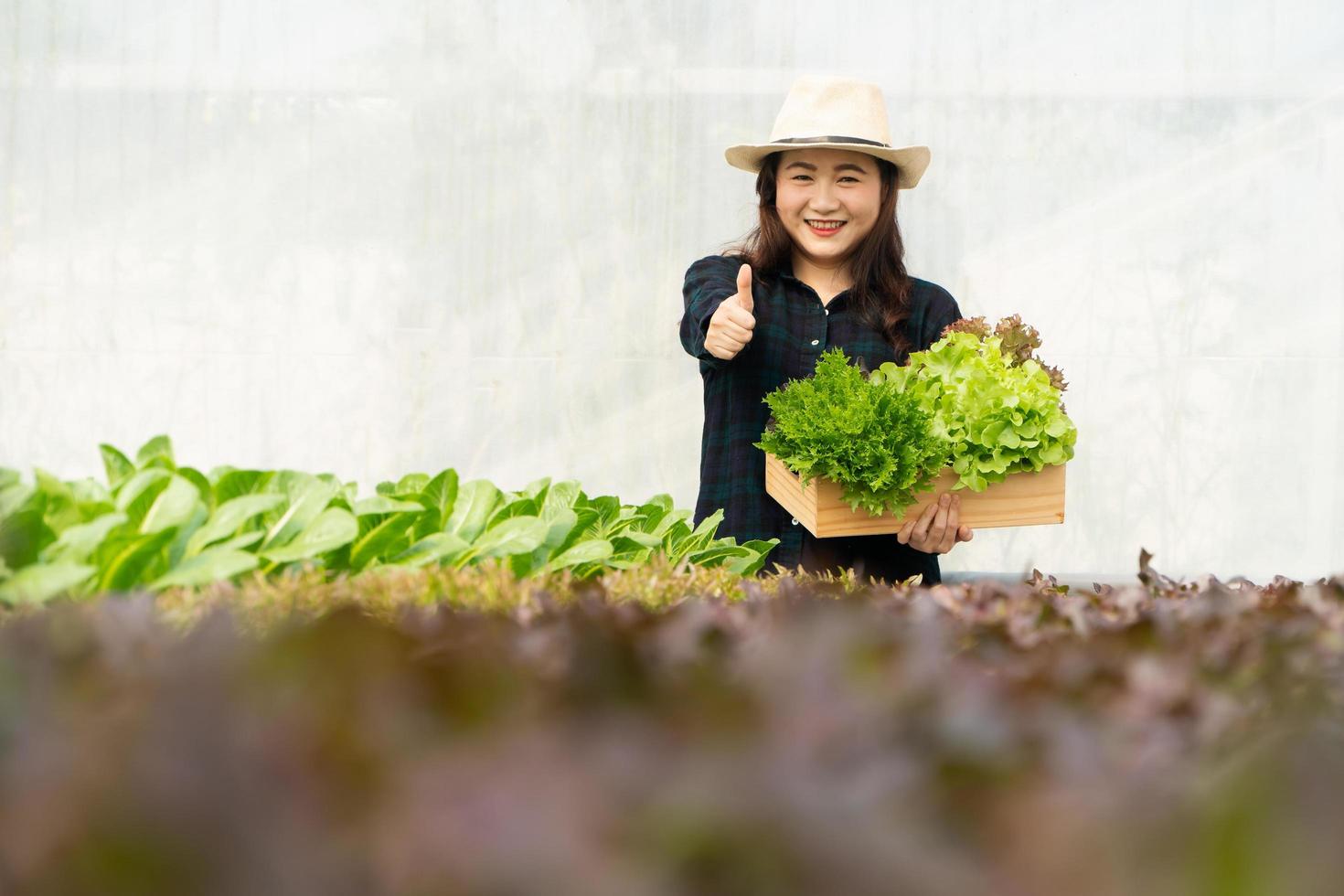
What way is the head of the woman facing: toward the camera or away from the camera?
toward the camera

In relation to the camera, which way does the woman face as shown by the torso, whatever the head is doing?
toward the camera
